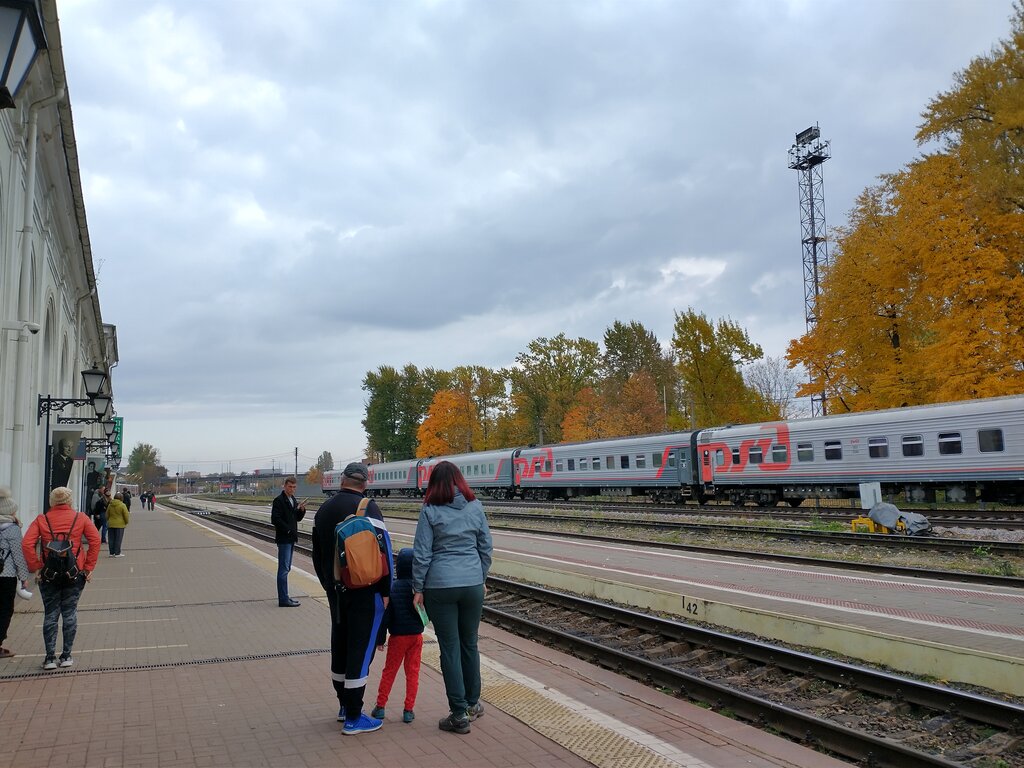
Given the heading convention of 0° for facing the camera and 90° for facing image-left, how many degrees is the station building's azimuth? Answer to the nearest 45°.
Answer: approximately 270°

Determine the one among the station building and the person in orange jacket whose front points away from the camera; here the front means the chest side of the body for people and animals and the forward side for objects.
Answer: the person in orange jacket

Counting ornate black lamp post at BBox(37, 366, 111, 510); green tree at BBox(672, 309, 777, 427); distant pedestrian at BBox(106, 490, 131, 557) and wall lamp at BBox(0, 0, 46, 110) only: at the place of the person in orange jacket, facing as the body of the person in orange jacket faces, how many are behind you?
1

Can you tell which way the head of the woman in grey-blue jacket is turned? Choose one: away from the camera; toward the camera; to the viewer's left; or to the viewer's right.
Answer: away from the camera

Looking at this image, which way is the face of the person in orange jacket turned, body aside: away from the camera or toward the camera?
away from the camera

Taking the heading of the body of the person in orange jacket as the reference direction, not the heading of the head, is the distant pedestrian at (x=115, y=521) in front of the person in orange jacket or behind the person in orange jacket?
in front

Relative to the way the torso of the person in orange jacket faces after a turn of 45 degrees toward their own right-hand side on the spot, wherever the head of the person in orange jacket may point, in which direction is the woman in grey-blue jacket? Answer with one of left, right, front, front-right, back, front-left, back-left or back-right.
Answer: right

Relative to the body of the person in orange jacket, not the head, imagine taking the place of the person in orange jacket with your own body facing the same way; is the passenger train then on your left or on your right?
on your right

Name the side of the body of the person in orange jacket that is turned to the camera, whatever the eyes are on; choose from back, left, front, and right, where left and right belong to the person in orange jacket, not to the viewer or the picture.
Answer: back

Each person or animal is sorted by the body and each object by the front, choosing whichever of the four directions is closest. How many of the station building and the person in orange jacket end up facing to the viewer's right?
1

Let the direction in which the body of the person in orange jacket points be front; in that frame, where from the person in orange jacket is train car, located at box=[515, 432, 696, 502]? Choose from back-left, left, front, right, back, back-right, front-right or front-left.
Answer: front-right

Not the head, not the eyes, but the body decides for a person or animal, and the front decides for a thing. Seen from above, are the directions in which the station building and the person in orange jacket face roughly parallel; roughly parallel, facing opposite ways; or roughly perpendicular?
roughly perpendicular

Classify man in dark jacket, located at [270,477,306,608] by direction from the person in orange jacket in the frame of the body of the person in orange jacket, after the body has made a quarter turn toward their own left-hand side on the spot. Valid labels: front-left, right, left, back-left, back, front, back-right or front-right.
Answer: back-right

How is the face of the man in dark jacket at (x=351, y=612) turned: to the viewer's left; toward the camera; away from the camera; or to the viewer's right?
away from the camera

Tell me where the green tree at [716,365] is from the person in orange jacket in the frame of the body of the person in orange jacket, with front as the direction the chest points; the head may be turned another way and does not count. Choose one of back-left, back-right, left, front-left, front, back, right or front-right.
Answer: front-right
